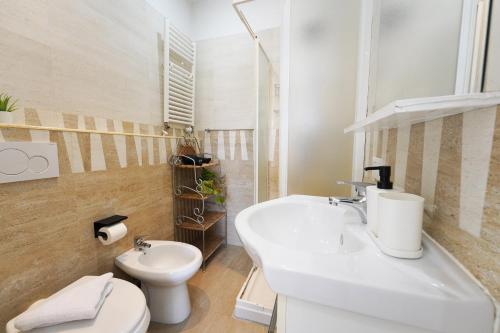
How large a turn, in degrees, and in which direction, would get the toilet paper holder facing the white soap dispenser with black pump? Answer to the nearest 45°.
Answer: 0° — it already faces it

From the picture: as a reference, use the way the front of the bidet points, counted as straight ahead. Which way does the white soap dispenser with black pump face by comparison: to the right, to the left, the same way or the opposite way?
the opposite way

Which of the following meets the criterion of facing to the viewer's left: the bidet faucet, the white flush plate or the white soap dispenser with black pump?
the white soap dispenser with black pump

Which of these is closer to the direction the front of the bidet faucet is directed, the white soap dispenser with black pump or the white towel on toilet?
the white soap dispenser with black pump

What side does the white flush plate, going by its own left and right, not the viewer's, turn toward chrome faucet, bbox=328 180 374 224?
front

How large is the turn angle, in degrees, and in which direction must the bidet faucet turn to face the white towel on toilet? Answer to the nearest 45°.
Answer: approximately 90° to its right

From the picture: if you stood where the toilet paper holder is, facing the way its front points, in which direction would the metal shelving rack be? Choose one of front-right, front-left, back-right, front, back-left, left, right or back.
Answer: left

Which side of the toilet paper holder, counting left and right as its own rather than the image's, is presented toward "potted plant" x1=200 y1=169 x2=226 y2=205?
left

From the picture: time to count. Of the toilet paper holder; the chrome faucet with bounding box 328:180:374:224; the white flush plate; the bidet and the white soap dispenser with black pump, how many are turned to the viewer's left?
2

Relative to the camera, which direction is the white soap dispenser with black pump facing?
to the viewer's left

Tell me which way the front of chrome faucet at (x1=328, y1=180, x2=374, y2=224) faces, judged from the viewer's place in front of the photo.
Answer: facing to the left of the viewer

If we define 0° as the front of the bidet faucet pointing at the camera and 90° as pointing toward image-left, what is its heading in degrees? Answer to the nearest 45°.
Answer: approximately 315°

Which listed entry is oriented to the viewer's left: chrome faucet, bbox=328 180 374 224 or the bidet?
the chrome faucet

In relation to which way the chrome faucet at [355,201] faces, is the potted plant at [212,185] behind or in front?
in front
